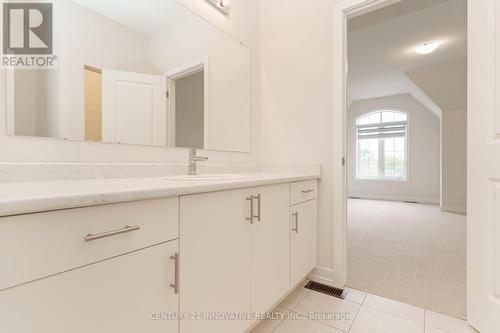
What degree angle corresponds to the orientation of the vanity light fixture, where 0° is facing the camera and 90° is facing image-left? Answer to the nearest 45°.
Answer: approximately 315°

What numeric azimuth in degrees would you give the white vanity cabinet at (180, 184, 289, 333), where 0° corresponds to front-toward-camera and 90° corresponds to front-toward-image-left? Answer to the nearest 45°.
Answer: approximately 315°

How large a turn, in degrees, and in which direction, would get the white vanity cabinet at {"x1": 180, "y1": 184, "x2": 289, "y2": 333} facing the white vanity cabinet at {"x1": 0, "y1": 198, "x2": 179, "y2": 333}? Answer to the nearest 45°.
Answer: approximately 90° to its right

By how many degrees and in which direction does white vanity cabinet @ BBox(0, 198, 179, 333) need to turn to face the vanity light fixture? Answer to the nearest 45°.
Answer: approximately 90° to its left

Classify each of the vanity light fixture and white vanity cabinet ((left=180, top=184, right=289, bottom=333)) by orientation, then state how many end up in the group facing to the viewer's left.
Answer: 0

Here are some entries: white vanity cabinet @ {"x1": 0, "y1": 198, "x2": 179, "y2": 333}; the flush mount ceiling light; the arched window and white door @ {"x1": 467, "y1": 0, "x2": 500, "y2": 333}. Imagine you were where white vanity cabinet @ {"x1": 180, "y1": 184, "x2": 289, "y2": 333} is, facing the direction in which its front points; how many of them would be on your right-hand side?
1

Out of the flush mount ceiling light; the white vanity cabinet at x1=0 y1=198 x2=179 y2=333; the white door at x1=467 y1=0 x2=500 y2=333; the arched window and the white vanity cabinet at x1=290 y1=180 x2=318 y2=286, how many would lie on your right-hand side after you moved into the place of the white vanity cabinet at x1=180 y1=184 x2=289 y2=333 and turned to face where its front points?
1

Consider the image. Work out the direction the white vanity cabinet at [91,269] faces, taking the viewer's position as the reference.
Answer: facing the viewer and to the right of the viewer
